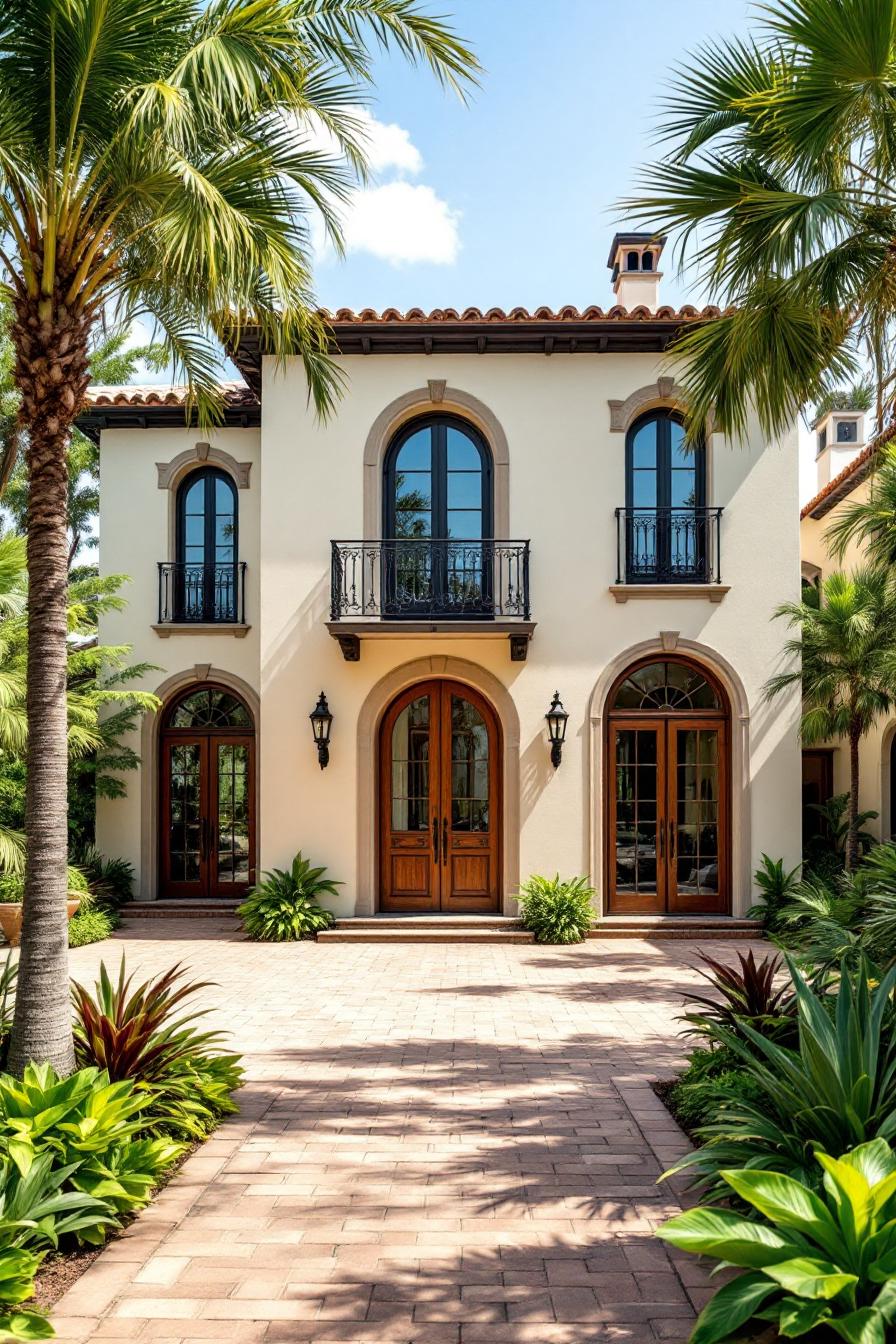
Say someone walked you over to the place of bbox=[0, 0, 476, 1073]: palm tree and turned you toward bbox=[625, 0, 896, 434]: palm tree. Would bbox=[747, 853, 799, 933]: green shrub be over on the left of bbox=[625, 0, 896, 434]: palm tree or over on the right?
left

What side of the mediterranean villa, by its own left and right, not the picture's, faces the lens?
front

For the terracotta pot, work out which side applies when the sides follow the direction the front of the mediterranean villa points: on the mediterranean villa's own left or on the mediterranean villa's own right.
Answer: on the mediterranean villa's own right

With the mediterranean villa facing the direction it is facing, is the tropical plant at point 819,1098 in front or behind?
in front

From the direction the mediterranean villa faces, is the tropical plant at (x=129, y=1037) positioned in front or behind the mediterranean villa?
in front

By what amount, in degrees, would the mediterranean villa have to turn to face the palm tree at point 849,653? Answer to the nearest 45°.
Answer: approximately 90° to its left

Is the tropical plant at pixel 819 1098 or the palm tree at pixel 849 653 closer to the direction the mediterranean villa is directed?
the tropical plant

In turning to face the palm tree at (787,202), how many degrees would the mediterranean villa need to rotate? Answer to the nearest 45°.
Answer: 0° — it already faces it

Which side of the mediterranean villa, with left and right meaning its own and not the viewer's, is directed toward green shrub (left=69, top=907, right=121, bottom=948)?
right

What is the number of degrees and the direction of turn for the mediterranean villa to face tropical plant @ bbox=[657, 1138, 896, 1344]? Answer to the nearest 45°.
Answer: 0° — it already faces it
